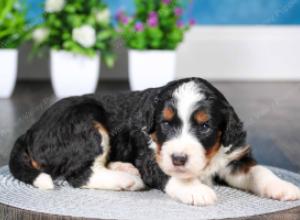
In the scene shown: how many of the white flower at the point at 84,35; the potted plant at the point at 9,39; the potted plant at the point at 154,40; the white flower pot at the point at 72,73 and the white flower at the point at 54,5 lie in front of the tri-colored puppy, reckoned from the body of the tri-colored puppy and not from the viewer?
0

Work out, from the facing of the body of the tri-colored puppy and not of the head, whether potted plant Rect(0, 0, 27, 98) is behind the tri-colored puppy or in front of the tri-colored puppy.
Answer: behind

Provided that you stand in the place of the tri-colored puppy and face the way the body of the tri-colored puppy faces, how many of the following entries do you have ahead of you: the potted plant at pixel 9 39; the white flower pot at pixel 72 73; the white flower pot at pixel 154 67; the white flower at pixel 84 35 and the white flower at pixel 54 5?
0

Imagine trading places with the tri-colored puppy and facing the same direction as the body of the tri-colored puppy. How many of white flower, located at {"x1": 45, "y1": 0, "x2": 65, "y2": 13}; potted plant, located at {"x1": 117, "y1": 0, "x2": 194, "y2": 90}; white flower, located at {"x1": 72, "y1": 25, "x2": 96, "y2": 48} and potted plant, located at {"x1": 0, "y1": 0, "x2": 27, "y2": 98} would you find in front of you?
0

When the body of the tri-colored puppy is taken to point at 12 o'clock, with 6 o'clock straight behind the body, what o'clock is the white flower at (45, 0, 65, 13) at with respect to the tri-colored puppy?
The white flower is roughly at 7 o'clock from the tri-colored puppy.

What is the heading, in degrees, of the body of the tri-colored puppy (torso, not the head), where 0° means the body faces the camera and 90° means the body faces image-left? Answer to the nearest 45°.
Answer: approximately 315°

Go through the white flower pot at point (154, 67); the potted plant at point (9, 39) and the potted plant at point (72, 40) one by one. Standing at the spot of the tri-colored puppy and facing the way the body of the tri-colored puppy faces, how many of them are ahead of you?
0

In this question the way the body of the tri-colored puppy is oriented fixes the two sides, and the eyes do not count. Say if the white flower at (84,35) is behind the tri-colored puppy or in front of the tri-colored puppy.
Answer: behind

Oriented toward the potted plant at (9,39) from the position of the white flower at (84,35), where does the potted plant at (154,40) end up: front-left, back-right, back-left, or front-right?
back-right

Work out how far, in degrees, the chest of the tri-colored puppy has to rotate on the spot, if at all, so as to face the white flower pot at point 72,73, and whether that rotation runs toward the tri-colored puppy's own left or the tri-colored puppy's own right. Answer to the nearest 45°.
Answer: approximately 135° to the tri-colored puppy's own left

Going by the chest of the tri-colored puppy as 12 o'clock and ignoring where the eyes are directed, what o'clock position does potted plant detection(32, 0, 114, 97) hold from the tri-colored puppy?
The potted plant is roughly at 7 o'clock from the tri-colored puppy.

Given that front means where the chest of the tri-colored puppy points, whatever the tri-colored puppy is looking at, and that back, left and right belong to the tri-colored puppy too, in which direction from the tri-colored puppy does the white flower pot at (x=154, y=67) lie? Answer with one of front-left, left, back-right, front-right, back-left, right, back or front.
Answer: back-left
